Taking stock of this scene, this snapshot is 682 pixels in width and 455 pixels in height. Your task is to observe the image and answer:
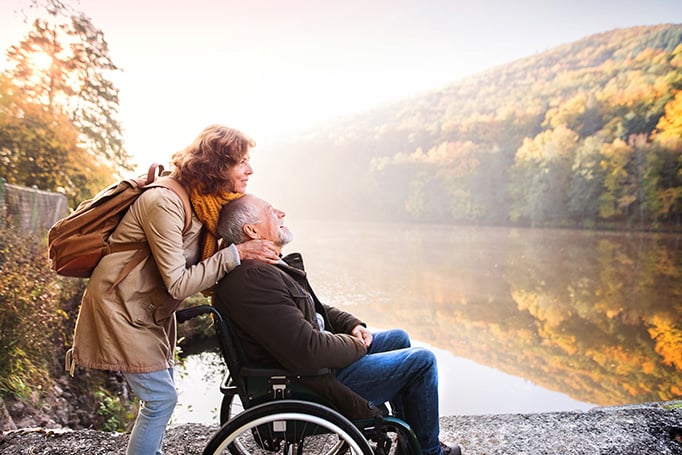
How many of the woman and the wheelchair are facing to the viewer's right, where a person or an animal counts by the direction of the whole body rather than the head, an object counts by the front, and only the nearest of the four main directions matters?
2

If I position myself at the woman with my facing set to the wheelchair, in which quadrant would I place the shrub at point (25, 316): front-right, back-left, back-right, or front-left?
back-left

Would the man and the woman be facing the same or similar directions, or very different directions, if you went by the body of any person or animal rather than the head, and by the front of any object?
same or similar directions

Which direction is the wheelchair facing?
to the viewer's right

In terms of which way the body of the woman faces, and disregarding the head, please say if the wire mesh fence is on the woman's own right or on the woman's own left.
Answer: on the woman's own left

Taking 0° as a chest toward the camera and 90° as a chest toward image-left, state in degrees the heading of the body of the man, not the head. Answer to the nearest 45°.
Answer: approximately 270°

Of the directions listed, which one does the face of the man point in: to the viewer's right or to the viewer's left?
to the viewer's right

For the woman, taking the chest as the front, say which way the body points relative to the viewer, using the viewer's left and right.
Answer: facing to the right of the viewer

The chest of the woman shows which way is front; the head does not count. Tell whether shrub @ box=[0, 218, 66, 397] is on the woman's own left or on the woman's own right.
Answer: on the woman's own left

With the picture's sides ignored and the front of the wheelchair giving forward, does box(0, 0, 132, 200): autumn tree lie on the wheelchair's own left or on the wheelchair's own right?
on the wheelchair's own left

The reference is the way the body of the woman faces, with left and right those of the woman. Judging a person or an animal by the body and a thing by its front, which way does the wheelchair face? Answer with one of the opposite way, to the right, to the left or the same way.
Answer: the same way
